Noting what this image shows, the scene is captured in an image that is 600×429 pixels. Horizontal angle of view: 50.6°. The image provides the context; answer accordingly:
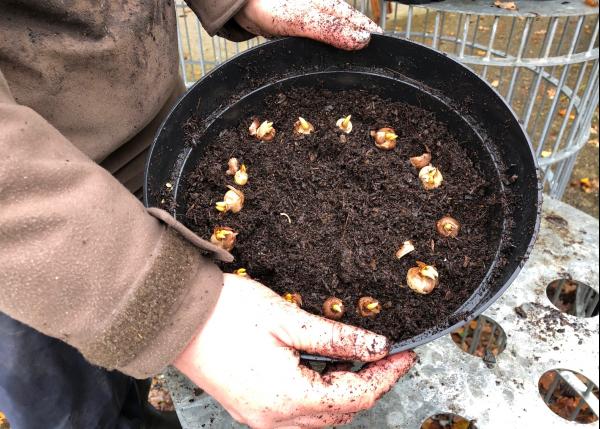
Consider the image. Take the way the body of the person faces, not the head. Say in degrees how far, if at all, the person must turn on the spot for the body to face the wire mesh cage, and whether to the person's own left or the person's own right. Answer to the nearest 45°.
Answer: approximately 45° to the person's own left

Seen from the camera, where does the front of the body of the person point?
to the viewer's right

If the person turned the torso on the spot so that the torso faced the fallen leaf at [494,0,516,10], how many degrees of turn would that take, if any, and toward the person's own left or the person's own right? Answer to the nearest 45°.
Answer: approximately 45° to the person's own left

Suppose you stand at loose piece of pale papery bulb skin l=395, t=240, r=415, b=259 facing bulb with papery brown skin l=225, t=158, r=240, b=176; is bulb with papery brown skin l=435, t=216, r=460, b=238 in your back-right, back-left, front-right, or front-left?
back-right
